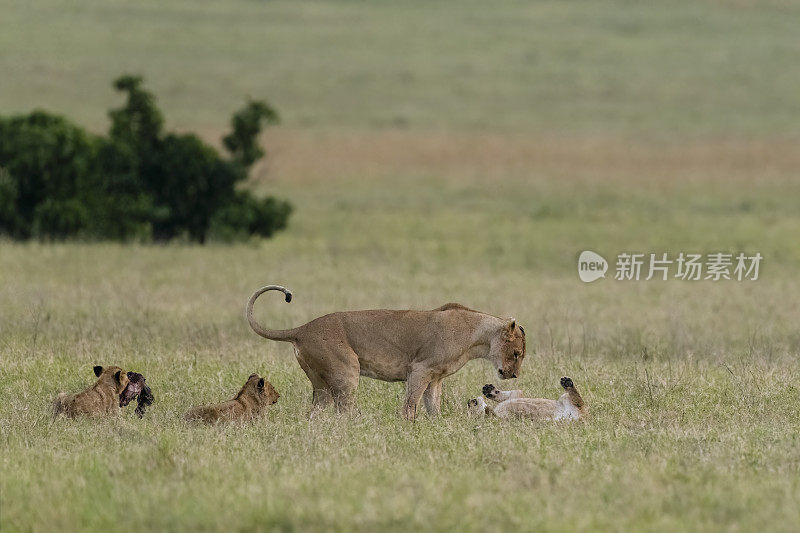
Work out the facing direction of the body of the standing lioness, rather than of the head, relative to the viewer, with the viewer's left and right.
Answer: facing to the right of the viewer

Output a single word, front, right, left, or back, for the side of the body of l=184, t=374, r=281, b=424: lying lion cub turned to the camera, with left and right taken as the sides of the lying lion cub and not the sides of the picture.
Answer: right

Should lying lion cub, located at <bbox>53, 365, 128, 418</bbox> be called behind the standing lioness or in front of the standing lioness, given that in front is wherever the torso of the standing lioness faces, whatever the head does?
behind

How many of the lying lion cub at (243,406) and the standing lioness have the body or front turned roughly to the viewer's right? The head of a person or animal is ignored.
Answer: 2

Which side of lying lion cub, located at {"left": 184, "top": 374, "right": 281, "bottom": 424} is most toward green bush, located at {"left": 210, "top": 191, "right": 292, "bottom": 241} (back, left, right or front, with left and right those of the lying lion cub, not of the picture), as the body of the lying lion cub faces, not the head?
left

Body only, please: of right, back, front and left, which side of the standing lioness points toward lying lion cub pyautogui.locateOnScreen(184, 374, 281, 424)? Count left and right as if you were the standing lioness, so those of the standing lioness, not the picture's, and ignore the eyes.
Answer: back

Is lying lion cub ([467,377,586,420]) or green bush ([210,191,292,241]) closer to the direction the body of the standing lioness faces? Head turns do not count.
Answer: the lying lion cub

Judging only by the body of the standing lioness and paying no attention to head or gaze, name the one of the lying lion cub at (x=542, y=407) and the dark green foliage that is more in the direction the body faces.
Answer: the lying lion cub

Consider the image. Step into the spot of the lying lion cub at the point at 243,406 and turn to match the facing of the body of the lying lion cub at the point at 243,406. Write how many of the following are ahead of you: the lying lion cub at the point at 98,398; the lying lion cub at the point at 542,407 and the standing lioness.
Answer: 2

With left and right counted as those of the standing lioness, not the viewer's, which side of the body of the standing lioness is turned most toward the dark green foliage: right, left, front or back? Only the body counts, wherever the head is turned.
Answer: left
